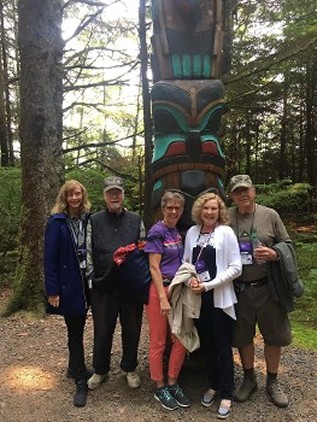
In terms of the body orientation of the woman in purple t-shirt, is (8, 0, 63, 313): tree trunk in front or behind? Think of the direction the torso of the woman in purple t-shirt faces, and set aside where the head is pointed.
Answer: behind

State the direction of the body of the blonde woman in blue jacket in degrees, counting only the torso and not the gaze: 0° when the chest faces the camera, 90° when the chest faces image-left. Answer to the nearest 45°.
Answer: approximately 315°

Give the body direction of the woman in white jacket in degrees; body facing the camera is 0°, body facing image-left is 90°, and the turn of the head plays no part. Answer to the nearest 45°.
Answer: approximately 45°

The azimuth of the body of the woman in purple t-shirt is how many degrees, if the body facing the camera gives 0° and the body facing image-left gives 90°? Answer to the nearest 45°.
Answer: approximately 315°

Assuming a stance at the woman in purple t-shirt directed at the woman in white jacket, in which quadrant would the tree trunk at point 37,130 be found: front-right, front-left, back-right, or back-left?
back-left

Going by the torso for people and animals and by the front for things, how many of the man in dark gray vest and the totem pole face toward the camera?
2

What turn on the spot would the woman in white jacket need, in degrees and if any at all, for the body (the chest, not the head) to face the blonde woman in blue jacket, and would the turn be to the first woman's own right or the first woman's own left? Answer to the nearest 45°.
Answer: approximately 45° to the first woman's own right
